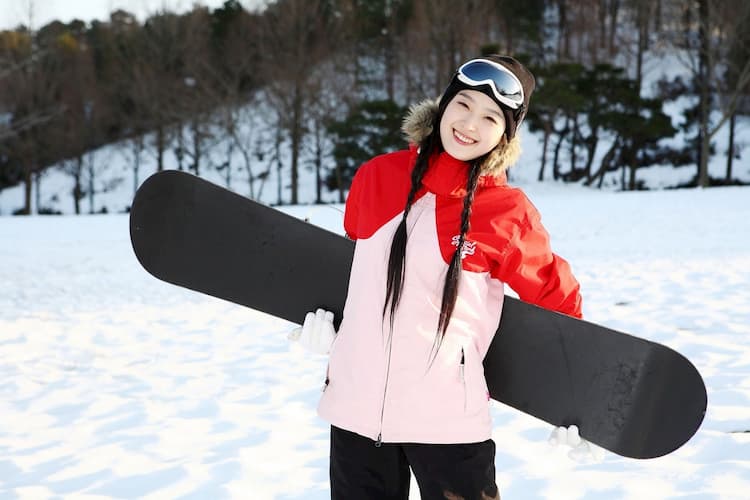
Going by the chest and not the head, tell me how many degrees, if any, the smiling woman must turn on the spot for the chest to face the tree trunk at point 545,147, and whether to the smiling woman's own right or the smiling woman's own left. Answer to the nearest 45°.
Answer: approximately 180°

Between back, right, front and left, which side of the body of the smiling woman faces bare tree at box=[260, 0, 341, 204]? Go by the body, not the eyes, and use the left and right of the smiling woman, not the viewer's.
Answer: back

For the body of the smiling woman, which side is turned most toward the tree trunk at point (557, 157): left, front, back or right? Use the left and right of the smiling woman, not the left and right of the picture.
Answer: back

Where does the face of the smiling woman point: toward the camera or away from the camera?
toward the camera

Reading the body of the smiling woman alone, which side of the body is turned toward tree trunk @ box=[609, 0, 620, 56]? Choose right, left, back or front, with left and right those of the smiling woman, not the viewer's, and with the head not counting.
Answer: back

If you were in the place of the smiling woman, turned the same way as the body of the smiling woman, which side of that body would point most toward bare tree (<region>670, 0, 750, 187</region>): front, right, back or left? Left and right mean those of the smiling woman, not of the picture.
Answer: back

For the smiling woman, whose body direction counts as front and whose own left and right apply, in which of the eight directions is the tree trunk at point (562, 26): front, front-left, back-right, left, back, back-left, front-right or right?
back

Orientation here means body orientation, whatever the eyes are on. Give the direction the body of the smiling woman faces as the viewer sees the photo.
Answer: toward the camera
